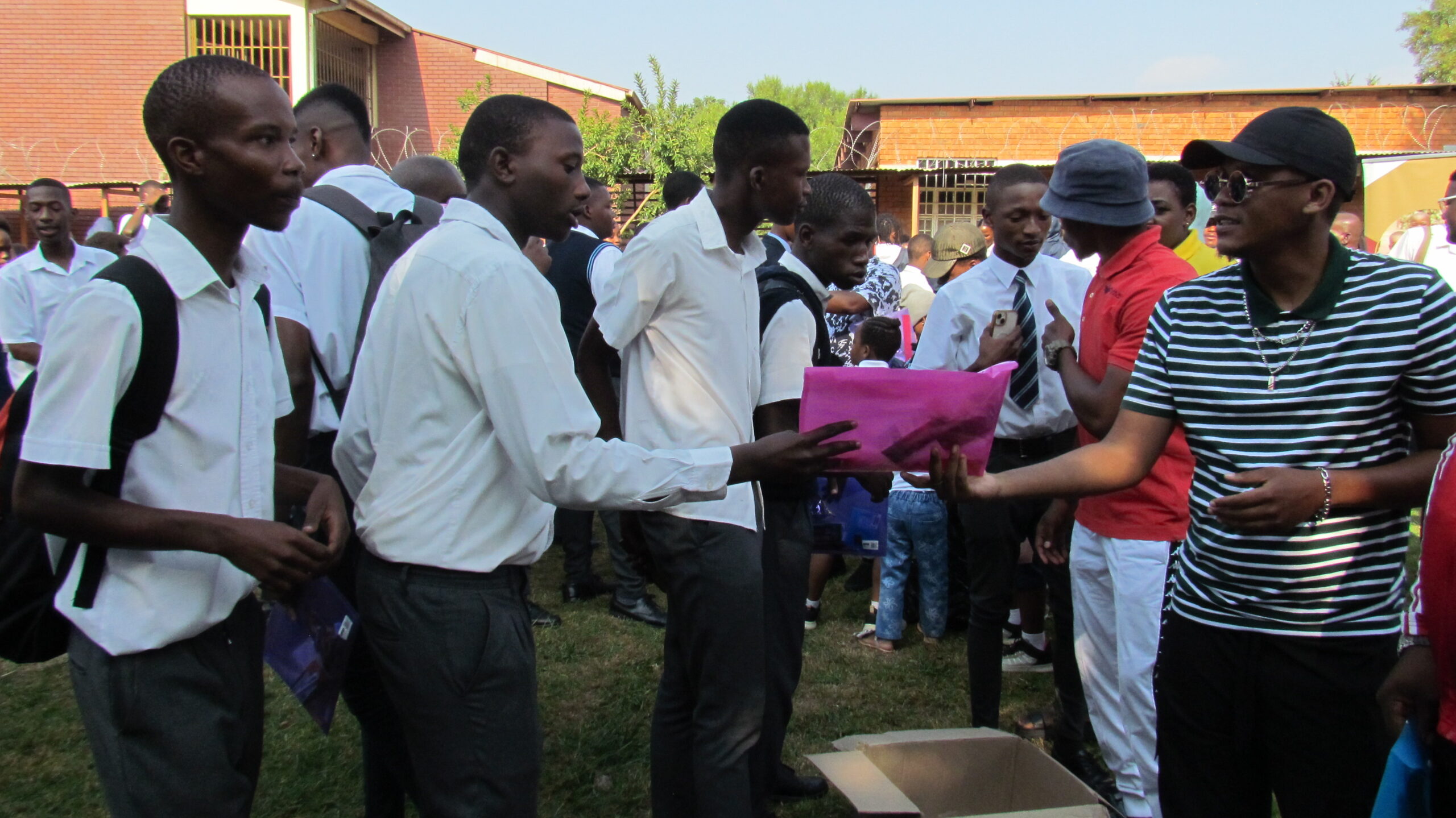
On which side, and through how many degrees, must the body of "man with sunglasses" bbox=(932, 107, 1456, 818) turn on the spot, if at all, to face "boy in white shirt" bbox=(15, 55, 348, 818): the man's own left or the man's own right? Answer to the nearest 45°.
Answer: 0° — they already face them

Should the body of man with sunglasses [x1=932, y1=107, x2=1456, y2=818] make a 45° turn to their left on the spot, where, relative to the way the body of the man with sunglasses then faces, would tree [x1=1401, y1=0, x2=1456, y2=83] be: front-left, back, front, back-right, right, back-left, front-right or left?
back

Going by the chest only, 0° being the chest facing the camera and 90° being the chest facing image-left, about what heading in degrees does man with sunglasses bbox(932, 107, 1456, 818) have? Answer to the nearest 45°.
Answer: approximately 45°

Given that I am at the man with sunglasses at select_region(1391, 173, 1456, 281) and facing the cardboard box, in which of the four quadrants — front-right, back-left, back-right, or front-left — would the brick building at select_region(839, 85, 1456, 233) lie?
back-right

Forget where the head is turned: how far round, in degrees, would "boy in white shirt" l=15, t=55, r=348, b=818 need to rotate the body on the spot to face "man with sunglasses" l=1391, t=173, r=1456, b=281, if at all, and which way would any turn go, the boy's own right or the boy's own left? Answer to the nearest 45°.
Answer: approximately 45° to the boy's own left

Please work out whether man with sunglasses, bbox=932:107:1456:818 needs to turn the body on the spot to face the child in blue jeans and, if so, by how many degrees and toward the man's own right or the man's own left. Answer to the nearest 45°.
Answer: approximately 90° to the man's own right

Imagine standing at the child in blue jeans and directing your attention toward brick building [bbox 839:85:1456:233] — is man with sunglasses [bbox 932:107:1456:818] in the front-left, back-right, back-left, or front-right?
back-right

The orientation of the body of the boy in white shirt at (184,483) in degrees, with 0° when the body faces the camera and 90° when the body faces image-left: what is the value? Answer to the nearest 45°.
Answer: approximately 315°

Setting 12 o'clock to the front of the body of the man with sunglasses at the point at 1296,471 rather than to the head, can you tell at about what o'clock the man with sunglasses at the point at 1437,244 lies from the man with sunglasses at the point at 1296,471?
the man with sunglasses at the point at 1437,244 is roughly at 5 o'clock from the man with sunglasses at the point at 1296,471.

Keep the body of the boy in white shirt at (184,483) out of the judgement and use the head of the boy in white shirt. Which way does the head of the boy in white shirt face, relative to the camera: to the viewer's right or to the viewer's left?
to the viewer's right

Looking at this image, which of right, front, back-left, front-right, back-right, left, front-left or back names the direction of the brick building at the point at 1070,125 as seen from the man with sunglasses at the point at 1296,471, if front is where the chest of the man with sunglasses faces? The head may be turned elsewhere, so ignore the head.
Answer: back-right

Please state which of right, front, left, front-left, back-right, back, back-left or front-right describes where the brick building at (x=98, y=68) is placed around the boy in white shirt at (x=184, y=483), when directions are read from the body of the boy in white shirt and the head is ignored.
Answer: back-left
